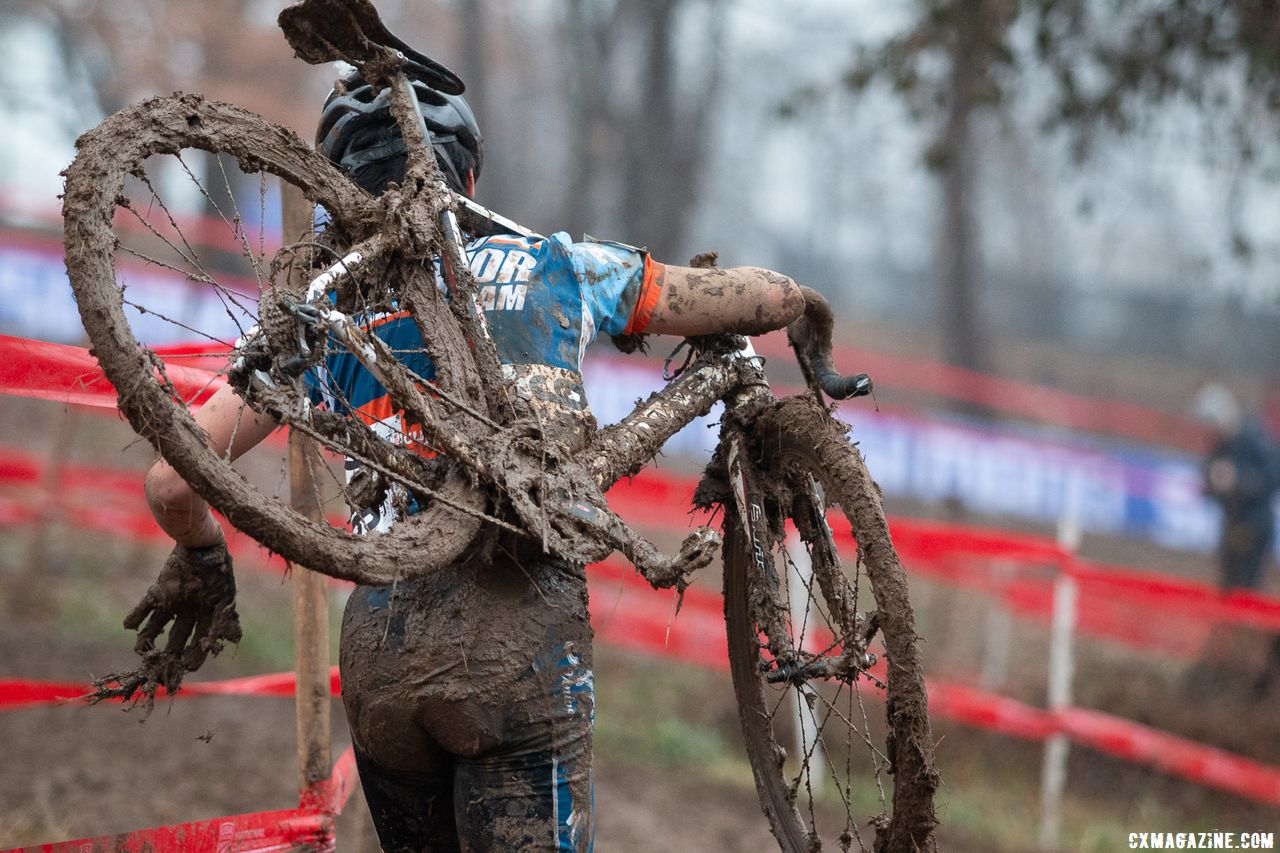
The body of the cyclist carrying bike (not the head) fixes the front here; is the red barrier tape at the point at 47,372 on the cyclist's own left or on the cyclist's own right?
on the cyclist's own left

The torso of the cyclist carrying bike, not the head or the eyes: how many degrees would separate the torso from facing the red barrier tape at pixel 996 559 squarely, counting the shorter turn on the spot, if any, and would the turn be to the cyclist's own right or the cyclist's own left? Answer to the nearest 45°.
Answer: approximately 45° to the cyclist's own right

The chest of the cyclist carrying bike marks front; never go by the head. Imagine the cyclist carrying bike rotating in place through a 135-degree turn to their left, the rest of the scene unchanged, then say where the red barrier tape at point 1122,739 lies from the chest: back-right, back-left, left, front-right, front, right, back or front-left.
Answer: back

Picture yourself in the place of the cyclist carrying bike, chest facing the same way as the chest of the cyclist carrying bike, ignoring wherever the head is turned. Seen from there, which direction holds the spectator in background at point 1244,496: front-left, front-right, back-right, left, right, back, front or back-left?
front-right

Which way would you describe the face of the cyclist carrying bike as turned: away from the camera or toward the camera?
away from the camera

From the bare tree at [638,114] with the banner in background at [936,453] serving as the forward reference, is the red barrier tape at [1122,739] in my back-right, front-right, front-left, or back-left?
front-right

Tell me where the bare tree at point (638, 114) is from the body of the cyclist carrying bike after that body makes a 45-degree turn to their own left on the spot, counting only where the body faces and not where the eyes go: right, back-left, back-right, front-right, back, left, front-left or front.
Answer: front-right

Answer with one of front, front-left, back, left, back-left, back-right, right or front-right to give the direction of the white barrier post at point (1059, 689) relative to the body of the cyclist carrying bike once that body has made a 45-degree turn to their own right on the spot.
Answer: front

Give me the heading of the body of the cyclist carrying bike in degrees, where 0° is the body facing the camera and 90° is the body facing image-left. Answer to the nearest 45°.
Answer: approximately 180°

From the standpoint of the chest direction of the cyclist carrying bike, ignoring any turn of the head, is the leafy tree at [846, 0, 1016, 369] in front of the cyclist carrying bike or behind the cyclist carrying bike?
in front
